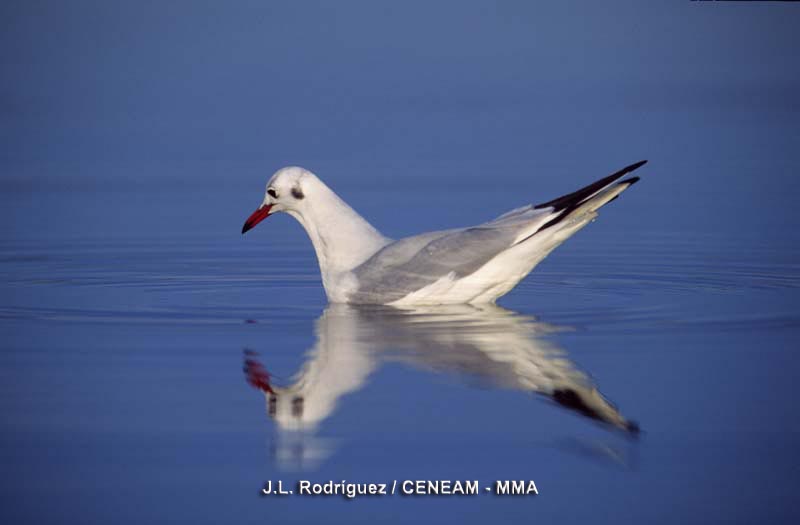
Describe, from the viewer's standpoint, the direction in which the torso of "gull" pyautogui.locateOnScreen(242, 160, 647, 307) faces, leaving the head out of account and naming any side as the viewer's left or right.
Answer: facing to the left of the viewer
